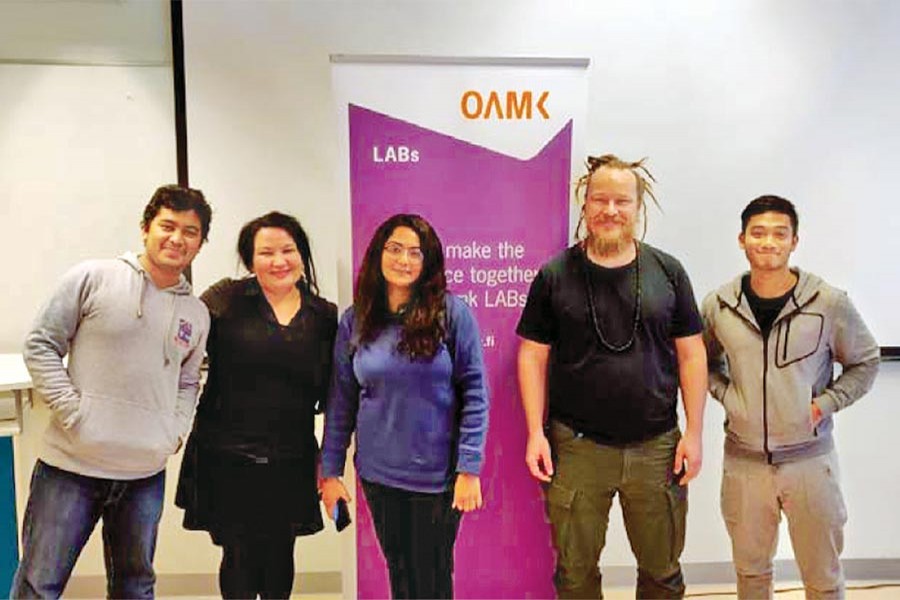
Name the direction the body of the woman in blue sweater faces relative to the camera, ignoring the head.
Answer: toward the camera

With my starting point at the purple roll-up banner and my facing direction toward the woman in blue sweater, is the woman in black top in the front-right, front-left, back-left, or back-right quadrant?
front-right

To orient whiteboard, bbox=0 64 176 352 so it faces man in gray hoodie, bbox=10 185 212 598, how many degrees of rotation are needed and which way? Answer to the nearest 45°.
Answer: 0° — it already faces them

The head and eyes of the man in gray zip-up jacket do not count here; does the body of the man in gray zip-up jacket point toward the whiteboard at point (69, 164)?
no

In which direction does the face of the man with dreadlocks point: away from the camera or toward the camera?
toward the camera

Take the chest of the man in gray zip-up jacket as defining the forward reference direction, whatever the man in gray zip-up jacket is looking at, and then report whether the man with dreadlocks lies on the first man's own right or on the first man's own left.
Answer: on the first man's own right

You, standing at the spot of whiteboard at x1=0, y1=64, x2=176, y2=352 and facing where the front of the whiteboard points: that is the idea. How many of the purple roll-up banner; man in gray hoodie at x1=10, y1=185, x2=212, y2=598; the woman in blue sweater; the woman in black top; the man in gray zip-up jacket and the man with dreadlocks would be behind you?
0

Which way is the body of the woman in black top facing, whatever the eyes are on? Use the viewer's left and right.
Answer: facing the viewer

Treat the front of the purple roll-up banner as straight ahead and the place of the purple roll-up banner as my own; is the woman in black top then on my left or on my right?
on my right

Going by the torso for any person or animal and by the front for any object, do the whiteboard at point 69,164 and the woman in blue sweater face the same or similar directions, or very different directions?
same or similar directions

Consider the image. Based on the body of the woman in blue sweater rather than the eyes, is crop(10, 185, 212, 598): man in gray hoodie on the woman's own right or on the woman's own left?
on the woman's own right

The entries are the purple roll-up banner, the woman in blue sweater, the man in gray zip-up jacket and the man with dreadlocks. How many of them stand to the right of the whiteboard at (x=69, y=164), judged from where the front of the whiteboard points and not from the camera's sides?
0

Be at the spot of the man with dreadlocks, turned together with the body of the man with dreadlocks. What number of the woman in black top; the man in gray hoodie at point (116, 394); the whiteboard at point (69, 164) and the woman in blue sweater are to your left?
0

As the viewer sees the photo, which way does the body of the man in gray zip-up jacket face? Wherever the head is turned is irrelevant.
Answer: toward the camera

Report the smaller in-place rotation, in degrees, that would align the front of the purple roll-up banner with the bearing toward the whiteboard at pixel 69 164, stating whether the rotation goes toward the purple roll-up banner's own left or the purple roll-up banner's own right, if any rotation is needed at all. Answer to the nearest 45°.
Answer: approximately 90° to the purple roll-up banner's own right

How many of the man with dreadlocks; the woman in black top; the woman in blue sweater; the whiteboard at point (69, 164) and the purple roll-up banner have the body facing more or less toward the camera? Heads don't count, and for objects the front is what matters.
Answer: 5

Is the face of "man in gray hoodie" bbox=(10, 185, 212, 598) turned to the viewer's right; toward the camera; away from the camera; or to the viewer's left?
toward the camera
